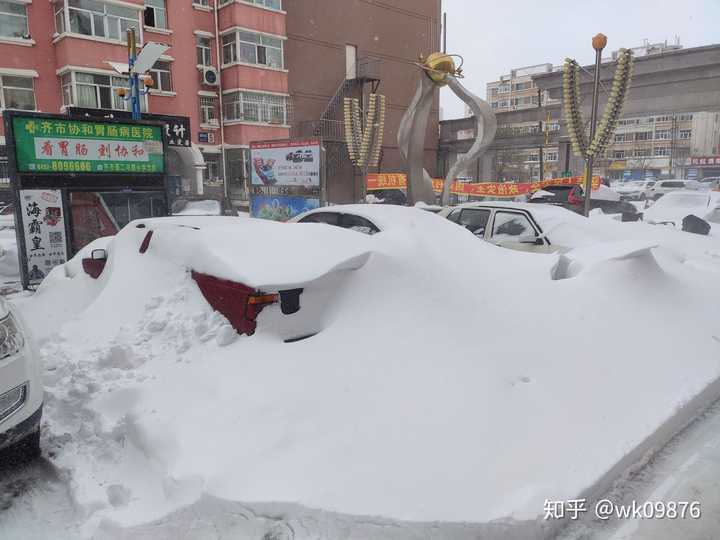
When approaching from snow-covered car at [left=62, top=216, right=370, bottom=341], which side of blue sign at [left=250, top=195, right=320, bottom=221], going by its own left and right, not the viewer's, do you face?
front

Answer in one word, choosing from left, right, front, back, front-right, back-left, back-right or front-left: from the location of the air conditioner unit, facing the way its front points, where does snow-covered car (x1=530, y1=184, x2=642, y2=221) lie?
front-left

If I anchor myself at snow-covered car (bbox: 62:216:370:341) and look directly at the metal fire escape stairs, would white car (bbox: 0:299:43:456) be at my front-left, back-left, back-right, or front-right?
back-left

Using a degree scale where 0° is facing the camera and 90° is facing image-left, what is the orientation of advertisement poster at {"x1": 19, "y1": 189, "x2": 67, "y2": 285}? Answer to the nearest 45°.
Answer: approximately 0°

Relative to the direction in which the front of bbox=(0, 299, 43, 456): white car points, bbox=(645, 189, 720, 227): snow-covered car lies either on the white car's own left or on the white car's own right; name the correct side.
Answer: on the white car's own left

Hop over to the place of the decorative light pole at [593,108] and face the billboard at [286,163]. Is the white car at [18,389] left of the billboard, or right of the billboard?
left

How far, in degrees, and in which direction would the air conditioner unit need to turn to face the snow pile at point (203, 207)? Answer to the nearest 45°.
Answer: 0° — it already faces it

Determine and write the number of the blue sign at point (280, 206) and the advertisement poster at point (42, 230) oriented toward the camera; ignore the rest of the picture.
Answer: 2

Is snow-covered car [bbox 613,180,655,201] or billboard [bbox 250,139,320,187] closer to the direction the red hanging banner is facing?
the billboard

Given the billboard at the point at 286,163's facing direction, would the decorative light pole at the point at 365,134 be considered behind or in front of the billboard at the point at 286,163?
behind

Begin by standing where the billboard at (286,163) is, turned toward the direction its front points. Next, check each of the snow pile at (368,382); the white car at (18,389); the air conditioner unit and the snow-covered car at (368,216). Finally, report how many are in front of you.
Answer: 3

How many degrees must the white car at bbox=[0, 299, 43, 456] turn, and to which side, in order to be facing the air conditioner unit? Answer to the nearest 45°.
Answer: approximately 180°

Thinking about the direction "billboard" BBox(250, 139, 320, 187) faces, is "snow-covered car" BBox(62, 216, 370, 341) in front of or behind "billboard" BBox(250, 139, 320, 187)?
in front

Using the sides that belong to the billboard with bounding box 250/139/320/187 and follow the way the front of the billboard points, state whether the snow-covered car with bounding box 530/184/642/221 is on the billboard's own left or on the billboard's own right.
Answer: on the billboard's own left

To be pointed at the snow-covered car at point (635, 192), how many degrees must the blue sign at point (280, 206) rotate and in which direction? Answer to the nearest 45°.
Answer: approximately 135° to its left
